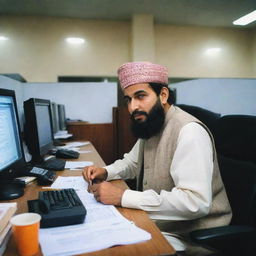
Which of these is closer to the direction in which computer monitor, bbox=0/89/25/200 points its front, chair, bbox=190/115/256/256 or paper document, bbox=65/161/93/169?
the chair

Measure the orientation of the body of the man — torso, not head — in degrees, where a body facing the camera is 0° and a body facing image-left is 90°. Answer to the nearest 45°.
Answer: approximately 45°

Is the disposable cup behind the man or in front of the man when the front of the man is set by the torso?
in front

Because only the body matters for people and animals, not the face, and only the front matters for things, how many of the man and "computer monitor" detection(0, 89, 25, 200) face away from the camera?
0

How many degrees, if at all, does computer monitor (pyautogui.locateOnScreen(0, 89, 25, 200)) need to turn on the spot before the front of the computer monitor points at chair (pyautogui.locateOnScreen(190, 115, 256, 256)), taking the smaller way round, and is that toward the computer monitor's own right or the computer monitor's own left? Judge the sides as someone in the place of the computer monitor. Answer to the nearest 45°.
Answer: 0° — it already faces it

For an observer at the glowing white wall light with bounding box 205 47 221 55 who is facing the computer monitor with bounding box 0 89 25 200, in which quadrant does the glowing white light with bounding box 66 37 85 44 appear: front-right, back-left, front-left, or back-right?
front-right

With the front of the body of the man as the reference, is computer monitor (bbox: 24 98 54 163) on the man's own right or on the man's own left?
on the man's own right

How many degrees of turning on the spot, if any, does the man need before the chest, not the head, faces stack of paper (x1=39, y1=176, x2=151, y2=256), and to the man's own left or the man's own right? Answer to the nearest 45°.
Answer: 0° — they already face it

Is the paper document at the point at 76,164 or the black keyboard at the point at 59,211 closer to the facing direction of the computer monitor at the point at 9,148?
the black keyboard

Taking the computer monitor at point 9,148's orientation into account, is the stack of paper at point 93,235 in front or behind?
in front

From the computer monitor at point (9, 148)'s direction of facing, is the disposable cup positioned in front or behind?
in front

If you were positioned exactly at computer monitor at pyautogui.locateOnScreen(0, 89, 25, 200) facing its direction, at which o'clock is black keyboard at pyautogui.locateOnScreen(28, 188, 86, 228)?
The black keyboard is roughly at 1 o'clock from the computer monitor.
